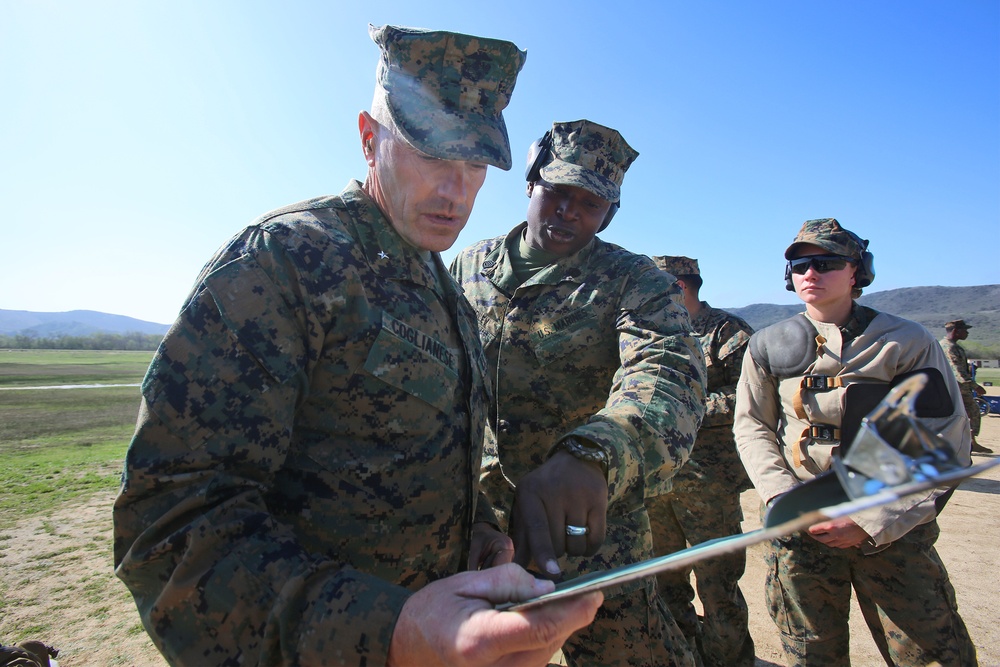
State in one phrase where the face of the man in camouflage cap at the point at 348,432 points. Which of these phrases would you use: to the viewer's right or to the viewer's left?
to the viewer's right

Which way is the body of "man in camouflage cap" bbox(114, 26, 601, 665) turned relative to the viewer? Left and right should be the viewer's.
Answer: facing the viewer and to the right of the viewer

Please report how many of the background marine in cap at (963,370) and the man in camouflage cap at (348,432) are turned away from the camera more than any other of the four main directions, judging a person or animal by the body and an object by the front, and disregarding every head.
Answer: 0

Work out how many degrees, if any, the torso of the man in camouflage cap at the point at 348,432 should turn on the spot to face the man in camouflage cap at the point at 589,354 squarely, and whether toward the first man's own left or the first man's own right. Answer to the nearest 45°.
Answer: approximately 90° to the first man's own left

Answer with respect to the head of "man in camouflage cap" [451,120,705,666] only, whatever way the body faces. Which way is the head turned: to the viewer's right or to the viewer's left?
to the viewer's left

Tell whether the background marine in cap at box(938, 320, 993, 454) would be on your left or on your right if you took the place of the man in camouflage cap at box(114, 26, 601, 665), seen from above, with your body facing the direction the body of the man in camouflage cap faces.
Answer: on your left
